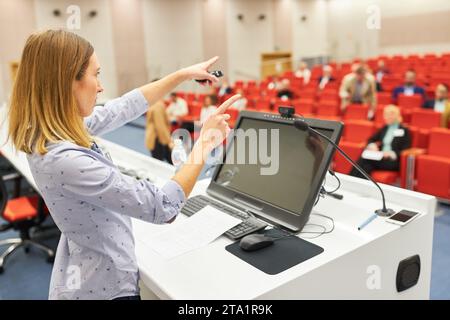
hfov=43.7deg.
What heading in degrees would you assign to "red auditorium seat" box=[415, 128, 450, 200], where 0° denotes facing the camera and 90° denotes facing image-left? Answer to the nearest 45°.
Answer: approximately 45°

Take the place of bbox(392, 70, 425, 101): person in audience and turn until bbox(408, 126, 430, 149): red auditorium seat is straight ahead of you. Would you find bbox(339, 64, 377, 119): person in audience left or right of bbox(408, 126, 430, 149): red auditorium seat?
right

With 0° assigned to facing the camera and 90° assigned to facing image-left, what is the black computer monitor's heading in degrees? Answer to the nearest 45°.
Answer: approximately 45°

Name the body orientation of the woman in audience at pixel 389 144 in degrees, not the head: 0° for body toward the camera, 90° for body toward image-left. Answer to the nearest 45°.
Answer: approximately 45°

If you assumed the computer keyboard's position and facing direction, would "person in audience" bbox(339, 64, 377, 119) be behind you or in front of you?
behind

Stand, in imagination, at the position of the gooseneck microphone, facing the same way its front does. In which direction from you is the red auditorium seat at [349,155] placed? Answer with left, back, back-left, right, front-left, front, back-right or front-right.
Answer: right

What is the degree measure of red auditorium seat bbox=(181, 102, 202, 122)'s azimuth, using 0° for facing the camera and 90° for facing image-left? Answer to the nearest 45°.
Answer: approximately 45°

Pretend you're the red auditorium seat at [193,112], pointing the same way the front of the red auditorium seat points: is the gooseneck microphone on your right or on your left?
on your left

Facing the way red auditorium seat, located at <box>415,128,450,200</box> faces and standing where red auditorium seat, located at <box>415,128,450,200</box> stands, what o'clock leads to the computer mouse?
The computer mouse is roughly at 11 o'clock from the red auditorium seat.

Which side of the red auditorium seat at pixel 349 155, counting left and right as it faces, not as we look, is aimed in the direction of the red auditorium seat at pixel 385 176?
left

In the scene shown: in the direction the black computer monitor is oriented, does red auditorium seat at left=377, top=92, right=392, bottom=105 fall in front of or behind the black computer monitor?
behind

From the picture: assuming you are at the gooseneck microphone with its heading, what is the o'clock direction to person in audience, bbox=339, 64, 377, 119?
The person in audience is roughly at 3 o'clock from the gooseneck microphone.

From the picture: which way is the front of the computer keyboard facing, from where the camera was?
facing the viewer and to the left of the viewer

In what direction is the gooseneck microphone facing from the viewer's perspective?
to the viewer's left

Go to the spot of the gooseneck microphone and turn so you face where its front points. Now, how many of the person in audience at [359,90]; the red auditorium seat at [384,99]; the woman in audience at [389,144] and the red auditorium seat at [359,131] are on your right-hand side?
4
